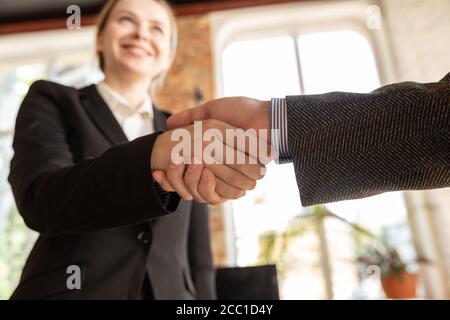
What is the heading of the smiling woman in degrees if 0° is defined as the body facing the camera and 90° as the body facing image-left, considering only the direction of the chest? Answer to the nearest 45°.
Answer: approximately 315°

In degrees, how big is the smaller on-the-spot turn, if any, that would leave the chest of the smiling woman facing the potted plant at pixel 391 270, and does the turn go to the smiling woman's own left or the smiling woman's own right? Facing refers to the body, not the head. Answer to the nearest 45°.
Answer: approximately 90° to the smiling woman's own left
